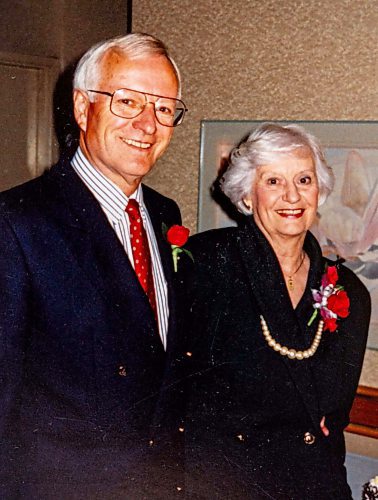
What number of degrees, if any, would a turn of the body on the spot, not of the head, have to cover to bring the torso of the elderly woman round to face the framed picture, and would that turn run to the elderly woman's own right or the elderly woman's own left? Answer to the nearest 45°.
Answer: approximately 135° to the elderly woman's own left

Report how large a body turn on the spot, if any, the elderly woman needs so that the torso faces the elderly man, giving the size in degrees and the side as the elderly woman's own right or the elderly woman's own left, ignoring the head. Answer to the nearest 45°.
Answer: approximately 45° to the elderly woman's own right

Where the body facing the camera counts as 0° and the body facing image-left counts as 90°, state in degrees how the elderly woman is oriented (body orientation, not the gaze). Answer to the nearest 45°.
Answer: approximately 0°

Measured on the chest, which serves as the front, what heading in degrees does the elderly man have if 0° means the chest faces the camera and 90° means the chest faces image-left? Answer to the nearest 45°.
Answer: approximately 315°

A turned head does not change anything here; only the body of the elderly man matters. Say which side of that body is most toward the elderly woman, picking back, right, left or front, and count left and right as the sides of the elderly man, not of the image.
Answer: left
